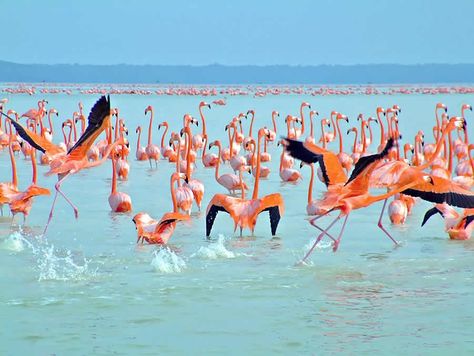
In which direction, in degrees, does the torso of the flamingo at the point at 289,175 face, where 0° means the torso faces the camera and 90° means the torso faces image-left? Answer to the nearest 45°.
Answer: approximately 90°

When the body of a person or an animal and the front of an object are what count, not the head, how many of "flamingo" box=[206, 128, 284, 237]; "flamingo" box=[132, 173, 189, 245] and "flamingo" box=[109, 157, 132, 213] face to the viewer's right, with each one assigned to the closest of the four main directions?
1

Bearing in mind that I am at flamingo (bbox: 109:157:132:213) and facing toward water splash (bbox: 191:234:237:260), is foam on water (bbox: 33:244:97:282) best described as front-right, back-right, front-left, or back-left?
front-right

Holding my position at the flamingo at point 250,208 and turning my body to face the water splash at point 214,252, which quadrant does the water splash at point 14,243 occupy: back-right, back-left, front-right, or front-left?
front-right

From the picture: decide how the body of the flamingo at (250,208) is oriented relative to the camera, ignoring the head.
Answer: away from the camera

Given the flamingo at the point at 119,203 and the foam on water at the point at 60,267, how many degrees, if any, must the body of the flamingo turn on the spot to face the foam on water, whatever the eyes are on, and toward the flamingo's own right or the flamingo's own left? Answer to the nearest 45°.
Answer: approximately 90° to the flamingo's own left

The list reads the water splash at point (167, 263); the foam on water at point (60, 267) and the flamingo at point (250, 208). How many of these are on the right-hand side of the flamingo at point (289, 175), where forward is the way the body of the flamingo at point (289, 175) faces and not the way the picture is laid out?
0

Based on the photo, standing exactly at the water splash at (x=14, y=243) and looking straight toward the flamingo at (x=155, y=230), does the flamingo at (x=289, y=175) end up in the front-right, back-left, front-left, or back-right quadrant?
front-left

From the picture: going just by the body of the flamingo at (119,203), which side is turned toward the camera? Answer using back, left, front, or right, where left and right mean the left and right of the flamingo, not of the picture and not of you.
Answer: left
